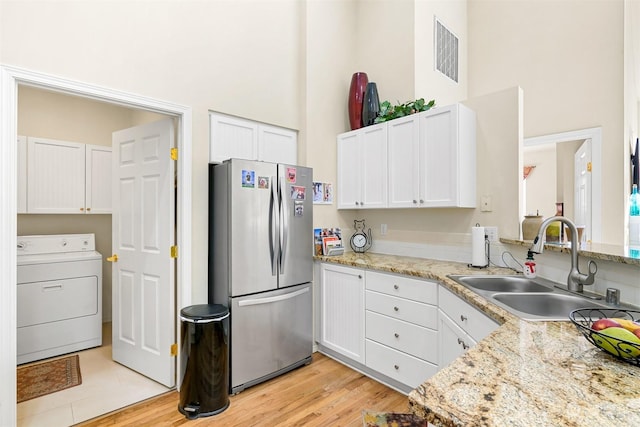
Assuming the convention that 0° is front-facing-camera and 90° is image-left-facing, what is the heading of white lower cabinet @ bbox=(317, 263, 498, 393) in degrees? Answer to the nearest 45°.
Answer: approximately 45°

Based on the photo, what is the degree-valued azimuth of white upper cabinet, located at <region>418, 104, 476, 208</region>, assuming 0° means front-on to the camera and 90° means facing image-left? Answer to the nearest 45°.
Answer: approximately 45°

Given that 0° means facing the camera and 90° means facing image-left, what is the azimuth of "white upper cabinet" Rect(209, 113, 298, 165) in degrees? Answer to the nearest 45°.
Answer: approximately 315°

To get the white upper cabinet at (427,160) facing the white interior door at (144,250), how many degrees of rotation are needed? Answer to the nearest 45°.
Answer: approximately 45° to its right

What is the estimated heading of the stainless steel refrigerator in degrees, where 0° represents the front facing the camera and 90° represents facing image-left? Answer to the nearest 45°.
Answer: approximately 315°

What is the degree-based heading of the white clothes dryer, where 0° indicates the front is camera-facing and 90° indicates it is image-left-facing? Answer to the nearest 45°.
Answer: approximately 315°
